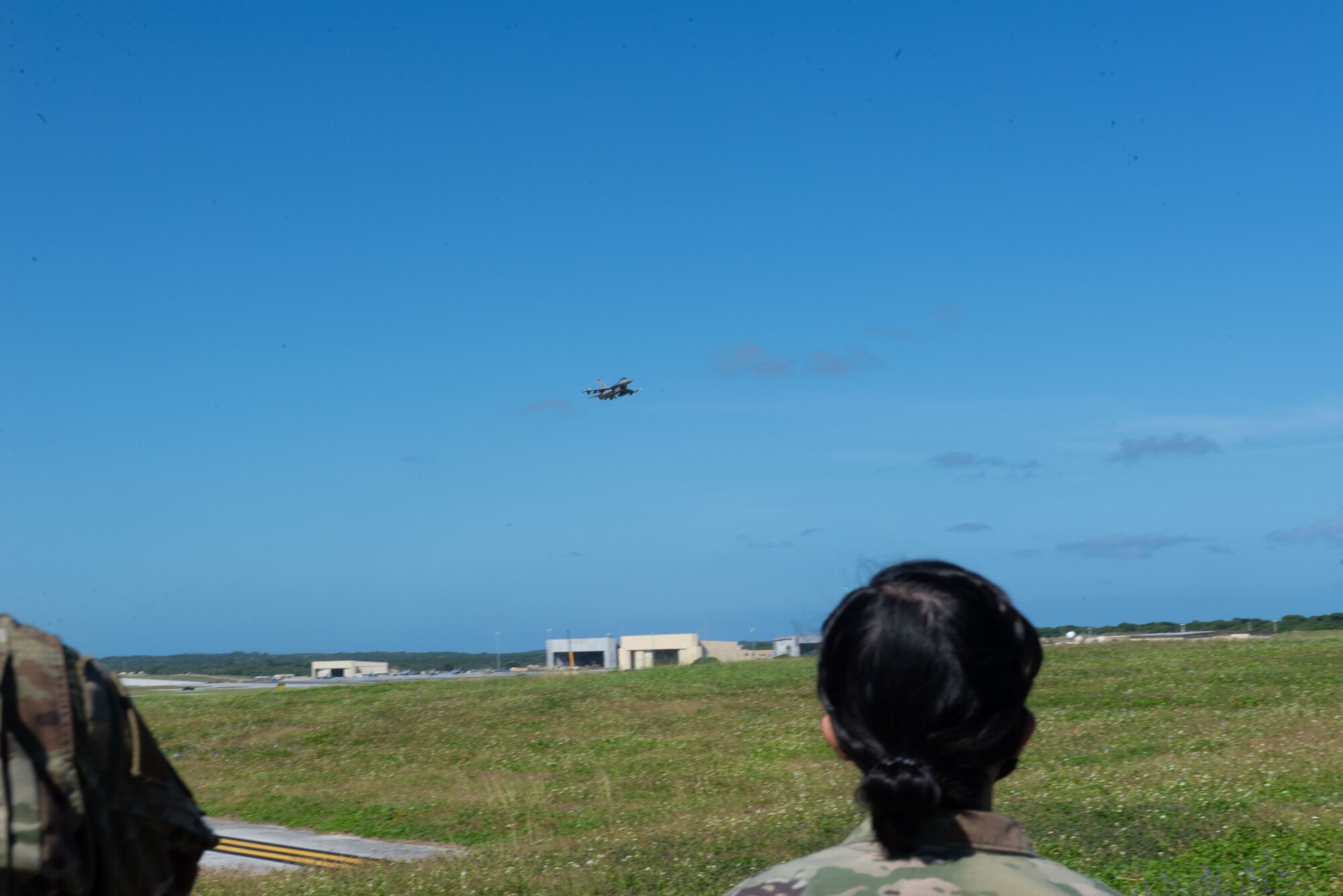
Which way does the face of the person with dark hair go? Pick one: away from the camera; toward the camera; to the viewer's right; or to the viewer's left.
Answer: away from the camera

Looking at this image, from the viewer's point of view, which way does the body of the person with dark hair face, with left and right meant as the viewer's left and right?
facing away from the viewer
